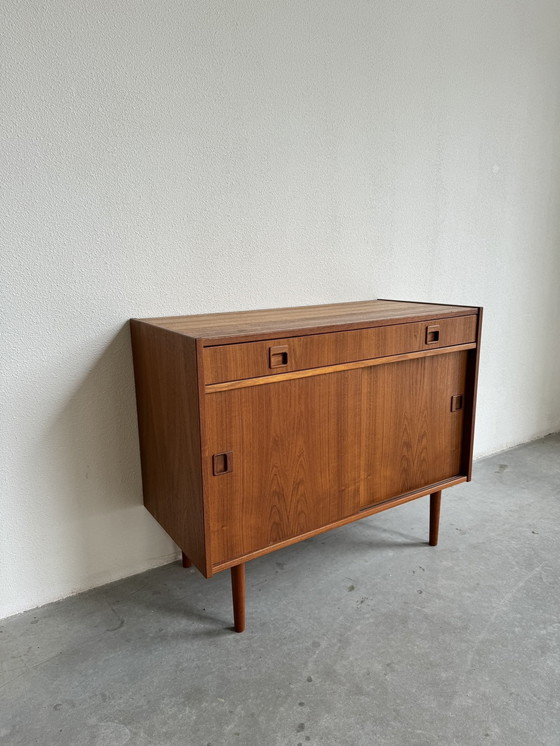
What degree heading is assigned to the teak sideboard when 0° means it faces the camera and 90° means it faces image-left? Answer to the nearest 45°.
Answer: approximately 315°
